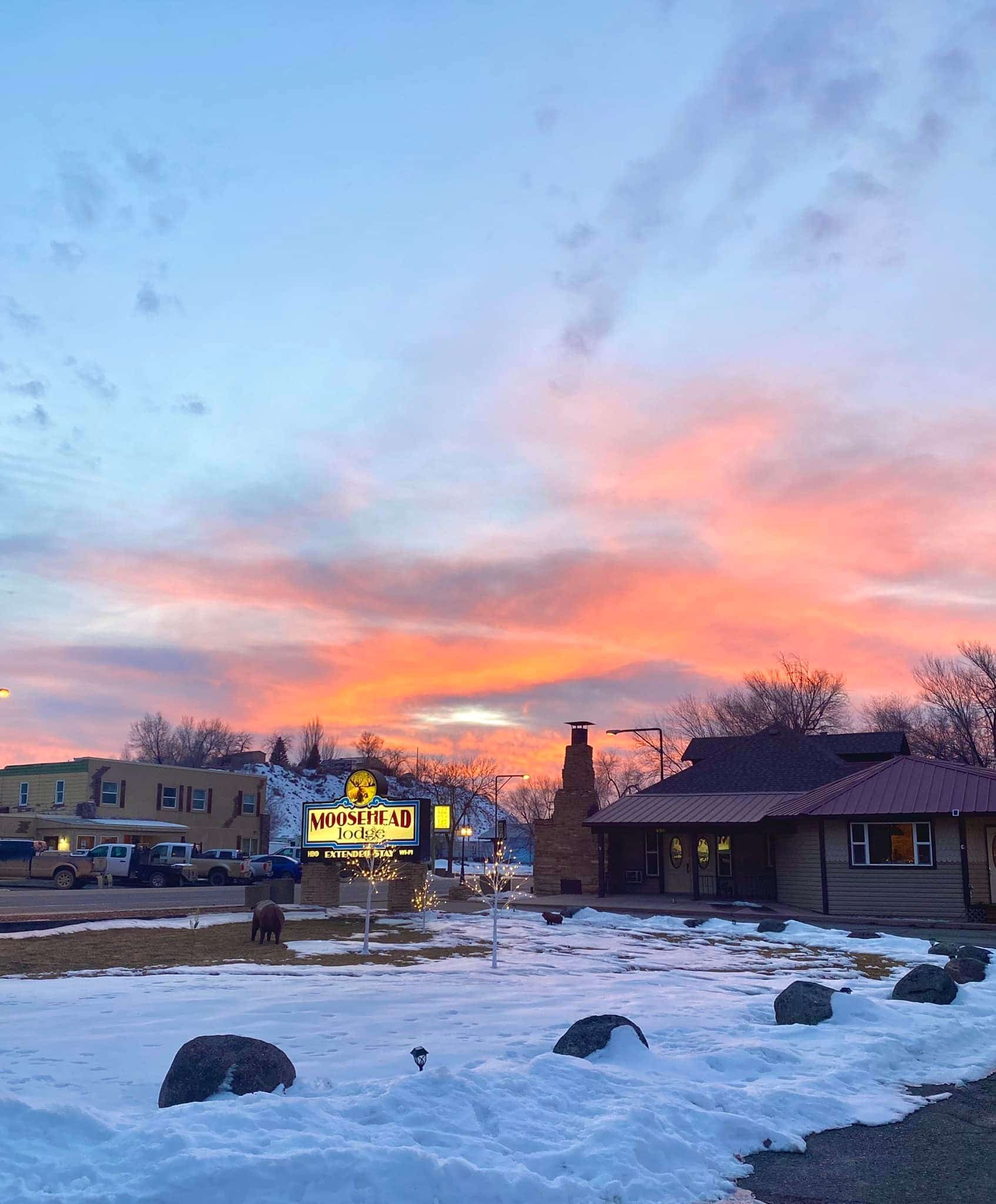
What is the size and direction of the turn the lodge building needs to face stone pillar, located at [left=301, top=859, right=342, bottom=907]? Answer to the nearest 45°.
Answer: approximately 45° to its right

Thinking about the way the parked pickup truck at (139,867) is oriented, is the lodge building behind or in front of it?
behind

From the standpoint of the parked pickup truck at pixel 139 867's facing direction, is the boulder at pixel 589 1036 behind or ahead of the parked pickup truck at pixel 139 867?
behind

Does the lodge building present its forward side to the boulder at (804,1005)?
yes

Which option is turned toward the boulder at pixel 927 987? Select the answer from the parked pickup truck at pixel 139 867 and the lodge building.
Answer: the lodge building

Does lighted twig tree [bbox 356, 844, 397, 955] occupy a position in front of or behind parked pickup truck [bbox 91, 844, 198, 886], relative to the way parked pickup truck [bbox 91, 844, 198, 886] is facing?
behind

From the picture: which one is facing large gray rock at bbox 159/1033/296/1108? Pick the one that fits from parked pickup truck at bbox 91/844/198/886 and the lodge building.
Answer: the lodge building

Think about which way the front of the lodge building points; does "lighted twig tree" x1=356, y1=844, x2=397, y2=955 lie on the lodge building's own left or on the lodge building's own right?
on the lodge building's own right

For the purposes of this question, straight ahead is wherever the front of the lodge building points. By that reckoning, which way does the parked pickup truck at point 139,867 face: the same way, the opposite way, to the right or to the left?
to the right
